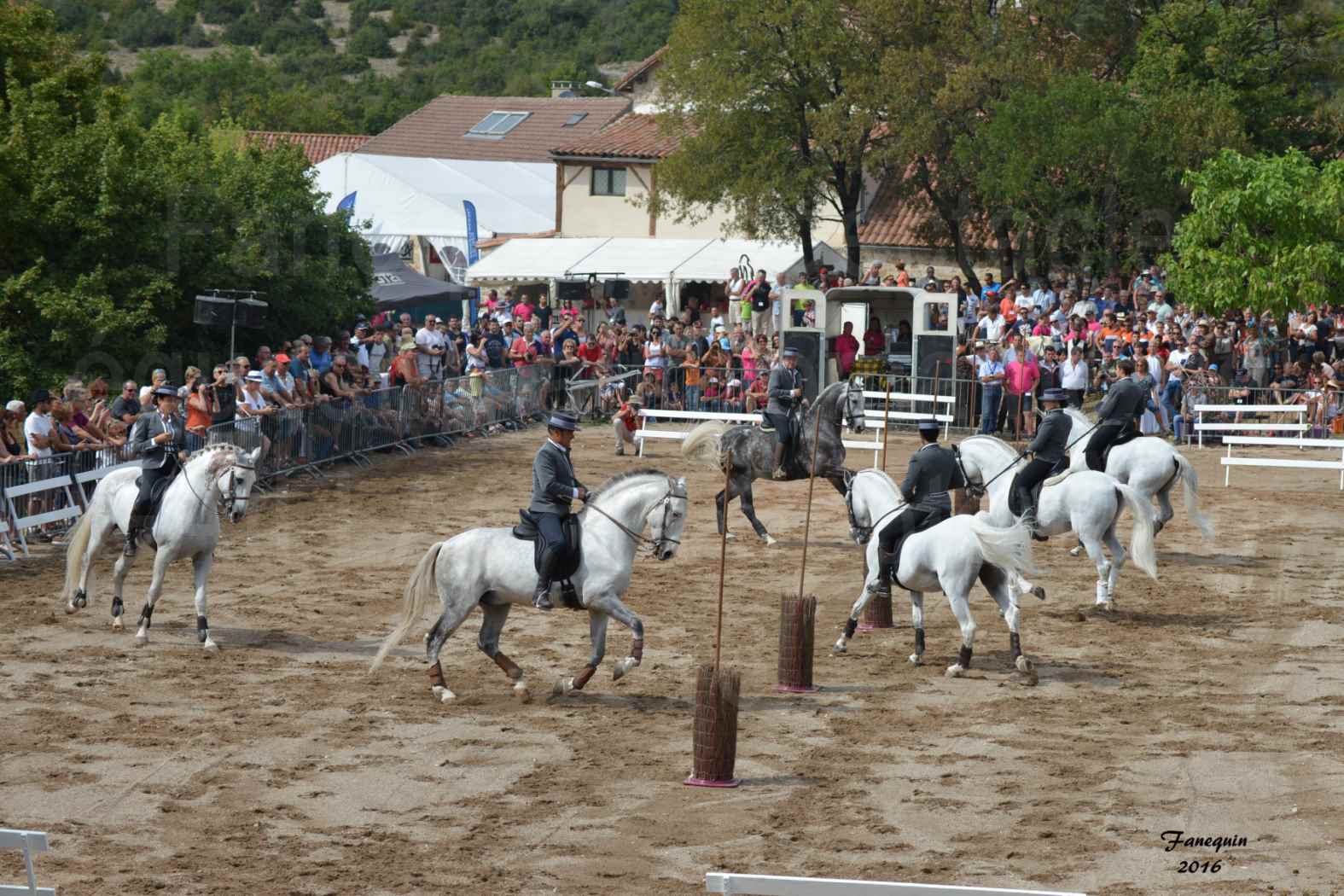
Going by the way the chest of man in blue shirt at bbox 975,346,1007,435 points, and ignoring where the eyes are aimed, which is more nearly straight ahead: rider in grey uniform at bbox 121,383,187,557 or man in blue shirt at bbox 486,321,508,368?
the rider in grey uniform

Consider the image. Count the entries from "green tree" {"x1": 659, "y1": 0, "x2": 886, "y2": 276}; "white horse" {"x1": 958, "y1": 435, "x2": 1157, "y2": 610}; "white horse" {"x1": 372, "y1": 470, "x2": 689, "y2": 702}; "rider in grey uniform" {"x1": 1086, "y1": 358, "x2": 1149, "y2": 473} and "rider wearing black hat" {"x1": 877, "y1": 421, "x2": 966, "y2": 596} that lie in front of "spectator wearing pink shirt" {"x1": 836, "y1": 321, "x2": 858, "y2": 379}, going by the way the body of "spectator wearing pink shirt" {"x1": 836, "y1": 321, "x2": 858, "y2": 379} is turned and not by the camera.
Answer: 4

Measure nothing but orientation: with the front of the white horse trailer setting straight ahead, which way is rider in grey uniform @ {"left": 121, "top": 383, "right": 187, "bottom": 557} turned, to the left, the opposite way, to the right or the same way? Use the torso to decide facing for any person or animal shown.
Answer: to the right

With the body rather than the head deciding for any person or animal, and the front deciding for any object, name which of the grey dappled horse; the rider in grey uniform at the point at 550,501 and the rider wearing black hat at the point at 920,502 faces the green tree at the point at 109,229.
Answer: the rider wearing black hat

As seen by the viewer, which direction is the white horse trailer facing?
away from the camera

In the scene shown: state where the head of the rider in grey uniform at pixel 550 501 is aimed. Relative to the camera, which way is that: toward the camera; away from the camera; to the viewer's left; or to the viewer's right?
to the viewer's right

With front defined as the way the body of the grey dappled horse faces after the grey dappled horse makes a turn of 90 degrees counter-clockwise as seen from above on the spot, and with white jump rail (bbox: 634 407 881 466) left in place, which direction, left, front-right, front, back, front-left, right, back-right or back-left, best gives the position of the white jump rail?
front

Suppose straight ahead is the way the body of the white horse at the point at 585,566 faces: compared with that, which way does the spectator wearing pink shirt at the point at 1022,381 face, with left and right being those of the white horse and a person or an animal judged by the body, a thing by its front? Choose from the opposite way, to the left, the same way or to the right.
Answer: to the right

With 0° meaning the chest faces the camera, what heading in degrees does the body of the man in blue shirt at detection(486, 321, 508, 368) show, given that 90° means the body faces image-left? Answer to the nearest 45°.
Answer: approximately 0°

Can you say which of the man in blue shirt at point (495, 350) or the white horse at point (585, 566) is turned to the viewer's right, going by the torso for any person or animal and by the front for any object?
the white horse

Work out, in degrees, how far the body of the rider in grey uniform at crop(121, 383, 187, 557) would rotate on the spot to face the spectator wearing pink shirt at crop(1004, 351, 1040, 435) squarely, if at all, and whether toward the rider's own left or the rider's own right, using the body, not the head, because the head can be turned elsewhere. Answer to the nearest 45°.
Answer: approximately 90° to the rider's own left

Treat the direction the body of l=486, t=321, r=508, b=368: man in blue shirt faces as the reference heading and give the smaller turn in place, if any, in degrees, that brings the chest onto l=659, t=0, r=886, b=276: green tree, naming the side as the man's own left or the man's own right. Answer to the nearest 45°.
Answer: approximately 135° to the man's own left

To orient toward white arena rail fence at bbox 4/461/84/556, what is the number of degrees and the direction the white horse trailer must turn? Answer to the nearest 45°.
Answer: approximately 135° to its left

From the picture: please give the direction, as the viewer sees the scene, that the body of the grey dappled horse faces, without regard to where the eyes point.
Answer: to the viewer's right
